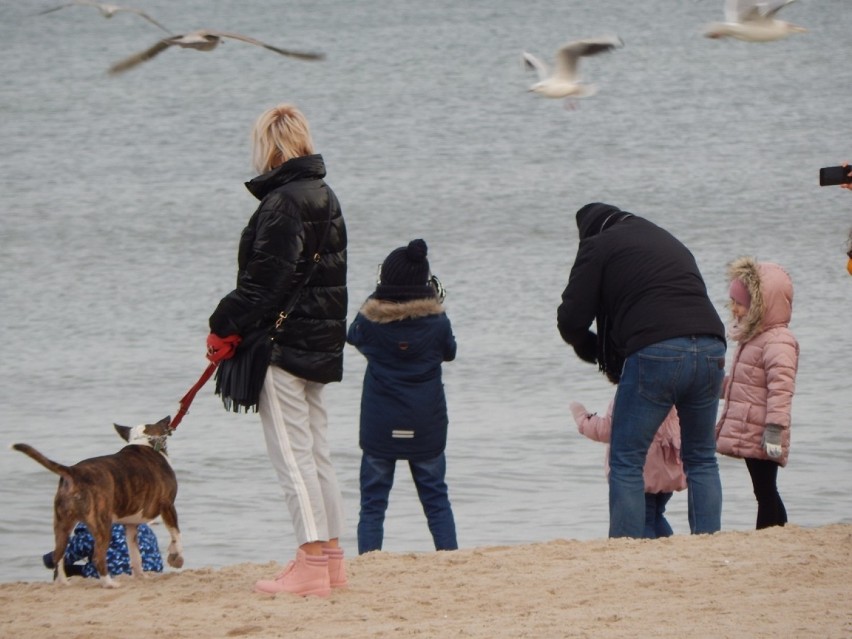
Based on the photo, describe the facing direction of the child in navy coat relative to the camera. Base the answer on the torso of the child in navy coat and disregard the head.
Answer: away from the camera

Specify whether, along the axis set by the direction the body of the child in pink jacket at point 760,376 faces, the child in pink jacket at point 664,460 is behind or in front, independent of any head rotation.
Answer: in front

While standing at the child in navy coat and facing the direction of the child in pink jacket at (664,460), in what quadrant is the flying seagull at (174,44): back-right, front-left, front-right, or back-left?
back-left

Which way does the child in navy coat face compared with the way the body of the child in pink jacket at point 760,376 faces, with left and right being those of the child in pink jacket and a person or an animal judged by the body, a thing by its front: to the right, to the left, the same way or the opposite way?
to the right

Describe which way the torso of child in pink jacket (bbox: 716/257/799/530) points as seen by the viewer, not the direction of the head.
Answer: to the viewer's left

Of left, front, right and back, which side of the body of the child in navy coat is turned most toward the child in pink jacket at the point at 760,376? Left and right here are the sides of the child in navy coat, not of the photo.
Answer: right

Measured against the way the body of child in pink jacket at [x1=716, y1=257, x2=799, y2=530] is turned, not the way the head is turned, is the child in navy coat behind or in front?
in front

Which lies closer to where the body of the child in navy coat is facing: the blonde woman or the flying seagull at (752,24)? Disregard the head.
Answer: the flying seagull

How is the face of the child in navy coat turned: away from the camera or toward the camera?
away from the camera
